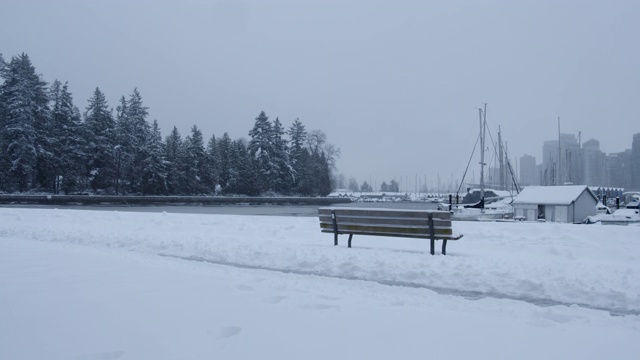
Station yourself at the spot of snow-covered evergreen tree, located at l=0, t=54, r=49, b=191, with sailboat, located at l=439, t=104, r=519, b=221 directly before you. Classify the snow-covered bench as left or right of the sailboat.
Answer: right

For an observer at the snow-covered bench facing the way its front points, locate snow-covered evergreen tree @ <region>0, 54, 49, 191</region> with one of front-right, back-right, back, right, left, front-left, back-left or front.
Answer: left

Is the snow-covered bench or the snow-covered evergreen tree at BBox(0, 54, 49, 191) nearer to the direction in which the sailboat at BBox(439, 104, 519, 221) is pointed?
the snow-covered evergreen tree

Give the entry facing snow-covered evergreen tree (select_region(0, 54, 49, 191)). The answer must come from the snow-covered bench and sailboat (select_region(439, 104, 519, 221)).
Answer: the sailboat

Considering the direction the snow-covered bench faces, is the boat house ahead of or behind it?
ahead

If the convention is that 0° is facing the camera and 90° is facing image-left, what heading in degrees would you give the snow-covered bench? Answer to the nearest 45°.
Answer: approximately 225°

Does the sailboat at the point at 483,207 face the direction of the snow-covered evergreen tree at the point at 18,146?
yes

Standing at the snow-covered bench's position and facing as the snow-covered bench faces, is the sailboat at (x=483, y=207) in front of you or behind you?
in front

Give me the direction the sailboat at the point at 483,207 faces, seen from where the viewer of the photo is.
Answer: facing to the left of the viewer

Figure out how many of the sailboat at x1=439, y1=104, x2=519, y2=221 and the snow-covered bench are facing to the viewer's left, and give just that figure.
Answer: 1
